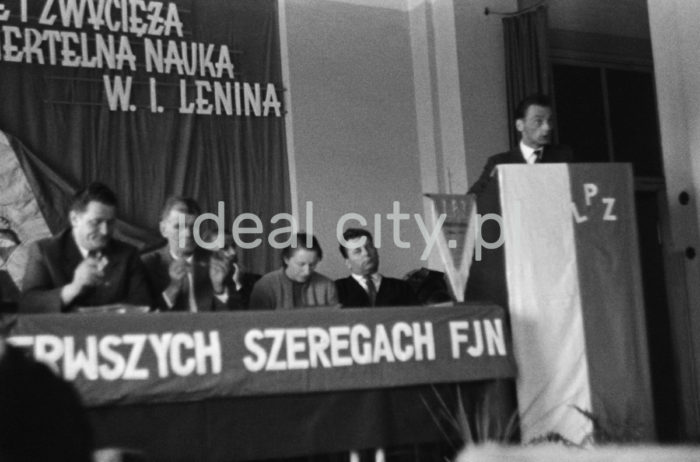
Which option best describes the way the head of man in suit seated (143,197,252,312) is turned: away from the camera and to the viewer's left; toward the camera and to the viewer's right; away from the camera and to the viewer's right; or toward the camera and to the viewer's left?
toward the camera and to the viewer's right

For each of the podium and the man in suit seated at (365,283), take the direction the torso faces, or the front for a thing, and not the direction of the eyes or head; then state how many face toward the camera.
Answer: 2

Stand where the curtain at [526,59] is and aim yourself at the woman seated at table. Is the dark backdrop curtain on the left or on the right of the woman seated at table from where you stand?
right

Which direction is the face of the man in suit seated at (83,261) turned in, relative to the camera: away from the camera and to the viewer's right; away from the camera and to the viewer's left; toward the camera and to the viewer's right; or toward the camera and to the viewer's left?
toward the camera and to the viewer's right

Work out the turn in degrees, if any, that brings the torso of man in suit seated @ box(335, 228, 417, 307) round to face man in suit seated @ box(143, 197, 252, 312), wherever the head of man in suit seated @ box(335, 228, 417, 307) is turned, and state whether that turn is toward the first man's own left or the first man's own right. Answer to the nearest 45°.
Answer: approximately 45° to the first man's own right
